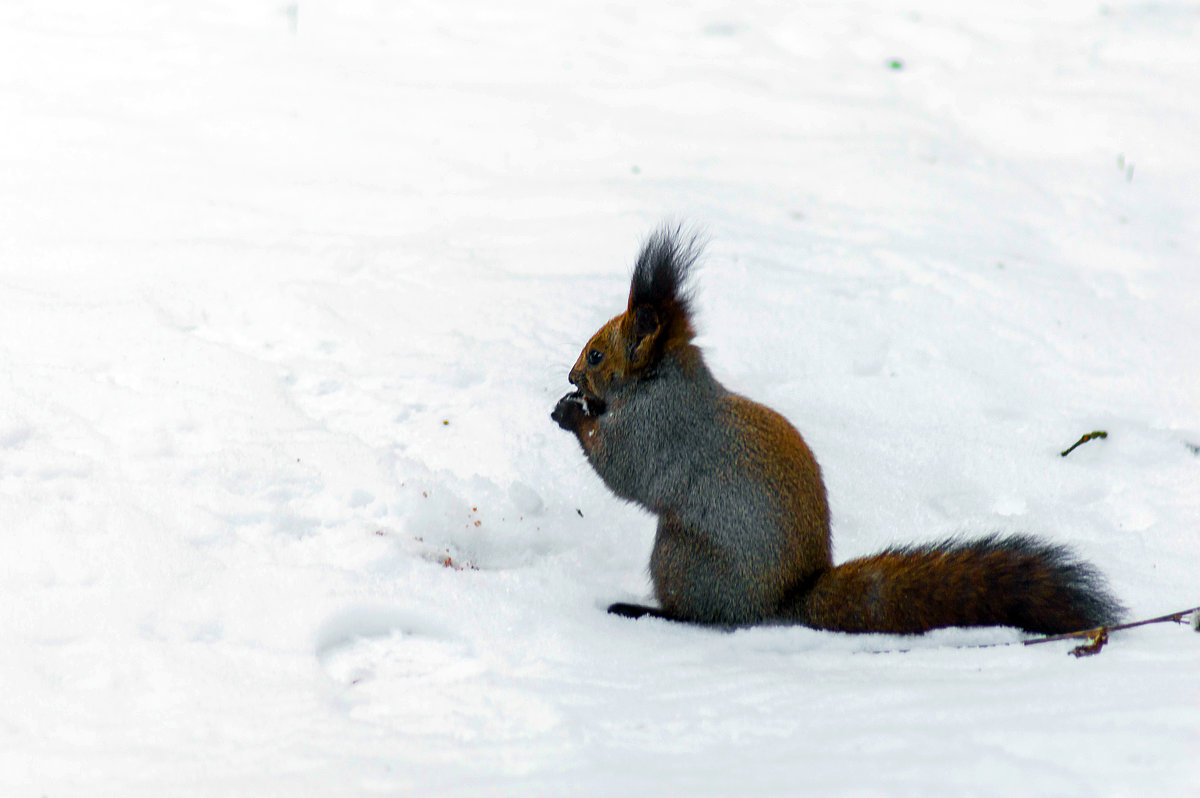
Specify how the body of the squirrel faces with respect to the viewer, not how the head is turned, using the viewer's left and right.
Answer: facing to the left of the viewer

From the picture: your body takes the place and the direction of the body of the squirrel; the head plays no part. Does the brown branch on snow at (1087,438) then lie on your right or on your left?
on your right
